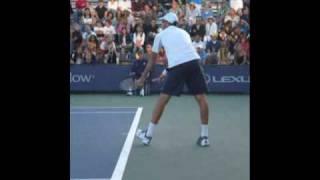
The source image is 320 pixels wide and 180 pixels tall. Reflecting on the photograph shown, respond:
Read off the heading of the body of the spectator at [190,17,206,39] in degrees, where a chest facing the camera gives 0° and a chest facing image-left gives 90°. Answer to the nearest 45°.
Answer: approximately 0°

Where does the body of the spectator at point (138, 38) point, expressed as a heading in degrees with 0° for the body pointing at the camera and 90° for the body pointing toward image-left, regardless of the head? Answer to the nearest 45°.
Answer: approximately 0°
